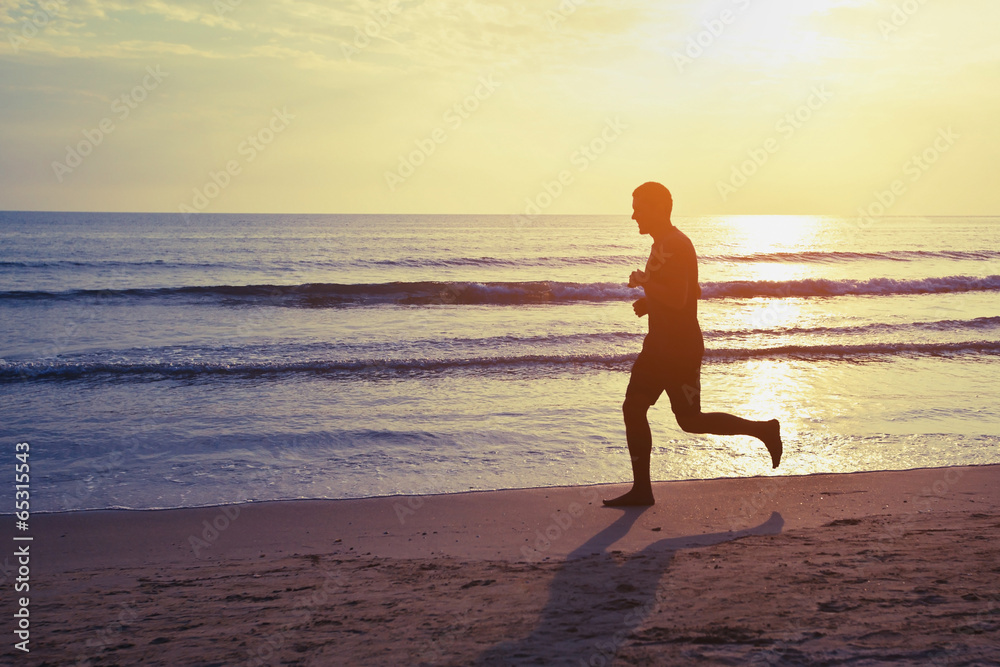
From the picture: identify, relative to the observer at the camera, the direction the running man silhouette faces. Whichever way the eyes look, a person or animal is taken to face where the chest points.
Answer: facing to the left of the viewer
